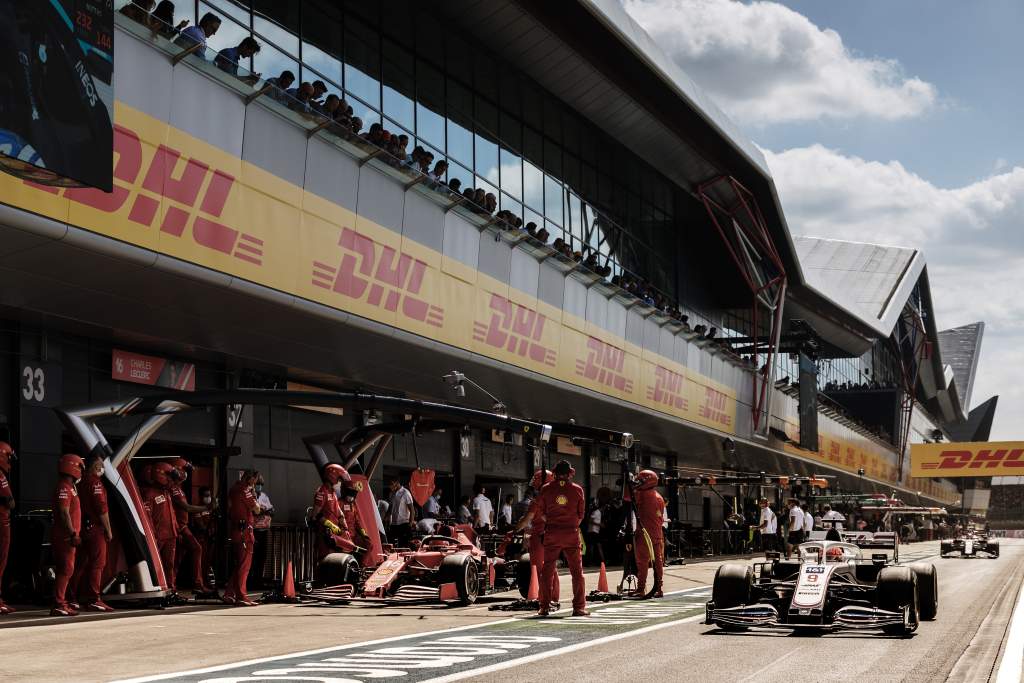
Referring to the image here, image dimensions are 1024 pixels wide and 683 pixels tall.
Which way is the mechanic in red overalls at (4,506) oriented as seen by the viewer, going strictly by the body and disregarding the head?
to the viewer's right

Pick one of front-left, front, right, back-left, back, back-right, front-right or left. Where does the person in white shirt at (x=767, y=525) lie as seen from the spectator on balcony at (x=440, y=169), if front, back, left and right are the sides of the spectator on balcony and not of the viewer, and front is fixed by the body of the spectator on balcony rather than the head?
left

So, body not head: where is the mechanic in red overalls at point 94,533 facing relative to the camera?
to the viewer's right

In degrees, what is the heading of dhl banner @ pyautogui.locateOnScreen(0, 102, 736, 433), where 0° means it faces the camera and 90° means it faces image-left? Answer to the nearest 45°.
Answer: approximately 315°

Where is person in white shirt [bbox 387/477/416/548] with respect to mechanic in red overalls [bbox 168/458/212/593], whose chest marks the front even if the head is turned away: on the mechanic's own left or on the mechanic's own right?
on the mechanic's own left

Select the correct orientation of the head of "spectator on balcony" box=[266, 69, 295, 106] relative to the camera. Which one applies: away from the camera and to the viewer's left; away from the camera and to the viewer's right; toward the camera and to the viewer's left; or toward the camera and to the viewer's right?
toward the camera and to the viewer's right

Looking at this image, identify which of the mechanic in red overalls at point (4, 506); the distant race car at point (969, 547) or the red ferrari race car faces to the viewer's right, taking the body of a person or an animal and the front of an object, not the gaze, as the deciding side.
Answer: the mechanic in red overalls

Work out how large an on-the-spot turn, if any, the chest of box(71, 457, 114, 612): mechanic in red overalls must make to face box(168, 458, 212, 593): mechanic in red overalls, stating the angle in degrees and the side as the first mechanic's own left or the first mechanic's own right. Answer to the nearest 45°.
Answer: approximately 45° to the first mechanic's own left

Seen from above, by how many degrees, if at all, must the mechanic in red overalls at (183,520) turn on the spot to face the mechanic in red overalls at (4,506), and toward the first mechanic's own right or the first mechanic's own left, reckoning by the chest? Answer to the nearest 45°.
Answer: approximately 135° to the first mechanic's own right
